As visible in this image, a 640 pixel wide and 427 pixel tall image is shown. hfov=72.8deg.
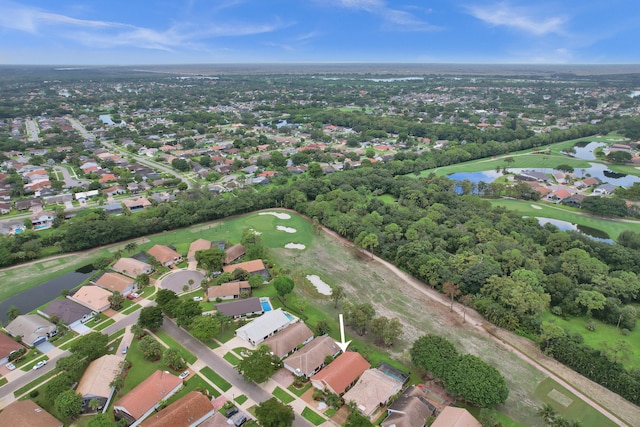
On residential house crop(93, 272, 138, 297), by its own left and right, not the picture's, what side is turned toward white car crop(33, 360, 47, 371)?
right

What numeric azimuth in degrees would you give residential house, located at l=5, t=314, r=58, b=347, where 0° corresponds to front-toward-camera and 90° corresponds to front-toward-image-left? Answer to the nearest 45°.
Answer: approximately 315°

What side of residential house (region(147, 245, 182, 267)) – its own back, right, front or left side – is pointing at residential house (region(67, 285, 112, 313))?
right

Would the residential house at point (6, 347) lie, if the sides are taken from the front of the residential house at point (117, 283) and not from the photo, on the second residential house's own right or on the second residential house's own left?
on the second residential house's own right

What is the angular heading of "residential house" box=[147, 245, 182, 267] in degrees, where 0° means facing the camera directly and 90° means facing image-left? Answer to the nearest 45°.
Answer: approximately 315°

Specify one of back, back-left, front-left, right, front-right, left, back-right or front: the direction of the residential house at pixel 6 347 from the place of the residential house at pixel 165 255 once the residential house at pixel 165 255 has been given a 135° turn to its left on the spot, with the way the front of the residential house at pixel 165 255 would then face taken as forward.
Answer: back-left

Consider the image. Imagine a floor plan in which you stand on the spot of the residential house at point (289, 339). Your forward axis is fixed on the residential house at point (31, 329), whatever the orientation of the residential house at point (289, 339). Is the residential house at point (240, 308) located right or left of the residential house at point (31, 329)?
right
